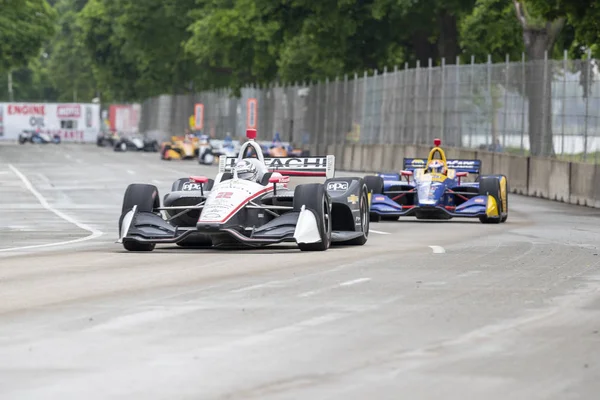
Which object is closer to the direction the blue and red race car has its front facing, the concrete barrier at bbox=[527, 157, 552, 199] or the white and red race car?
the white and red race car

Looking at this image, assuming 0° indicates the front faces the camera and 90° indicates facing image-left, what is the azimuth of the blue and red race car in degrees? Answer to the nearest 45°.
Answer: approximately 0°

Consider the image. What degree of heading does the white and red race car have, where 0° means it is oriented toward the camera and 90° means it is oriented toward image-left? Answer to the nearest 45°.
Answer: approximately 0°

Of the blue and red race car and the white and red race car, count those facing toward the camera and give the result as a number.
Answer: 2

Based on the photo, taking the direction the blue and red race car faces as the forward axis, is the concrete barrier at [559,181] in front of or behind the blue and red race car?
behind

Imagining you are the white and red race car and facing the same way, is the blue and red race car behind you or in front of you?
behind
